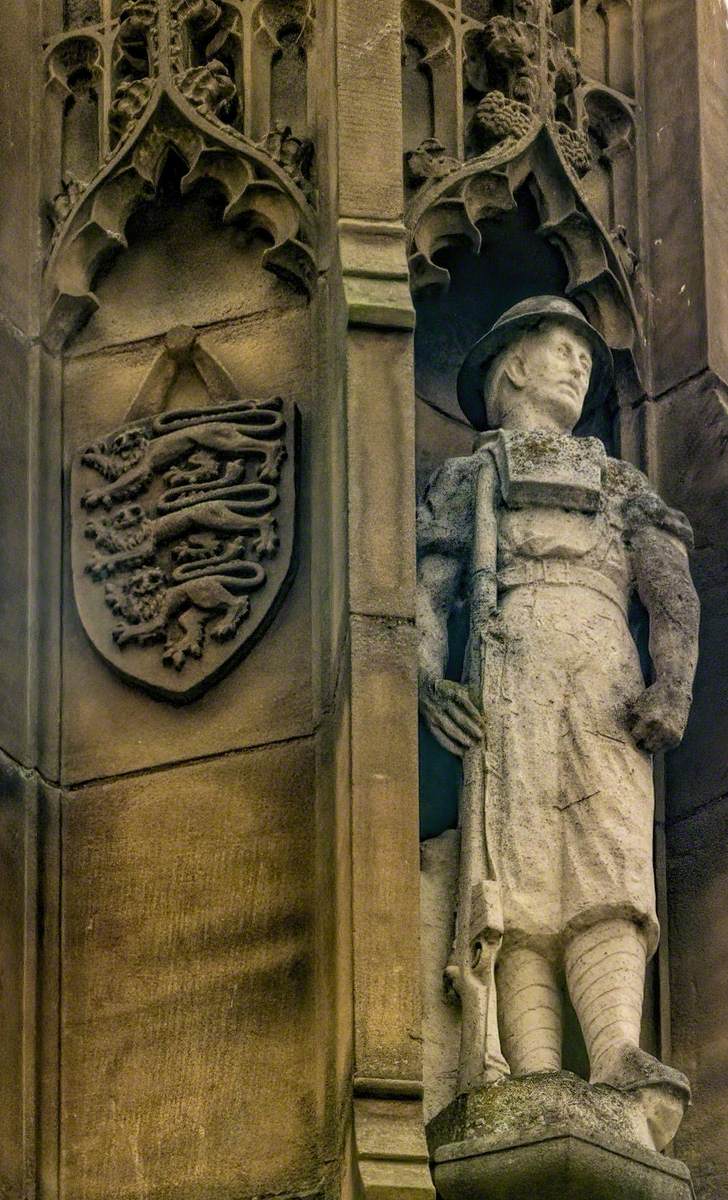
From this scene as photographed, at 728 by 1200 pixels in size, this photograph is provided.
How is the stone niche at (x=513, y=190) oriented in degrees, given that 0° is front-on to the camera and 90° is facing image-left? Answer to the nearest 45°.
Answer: approximately 0°

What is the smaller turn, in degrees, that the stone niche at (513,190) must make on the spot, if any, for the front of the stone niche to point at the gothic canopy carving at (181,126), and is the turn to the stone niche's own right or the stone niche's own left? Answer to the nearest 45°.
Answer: approximately 90° to the stone niche's own right
